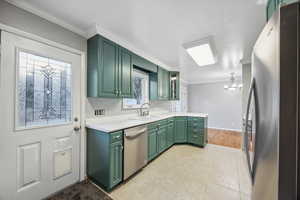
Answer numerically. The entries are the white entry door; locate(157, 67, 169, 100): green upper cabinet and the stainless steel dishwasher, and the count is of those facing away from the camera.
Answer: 0

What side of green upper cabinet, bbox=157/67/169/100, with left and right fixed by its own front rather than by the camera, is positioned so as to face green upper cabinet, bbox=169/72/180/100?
left

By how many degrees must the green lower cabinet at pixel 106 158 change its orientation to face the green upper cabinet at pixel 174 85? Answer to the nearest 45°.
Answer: approximately 90° to its left

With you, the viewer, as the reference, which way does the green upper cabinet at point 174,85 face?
facing the viewer

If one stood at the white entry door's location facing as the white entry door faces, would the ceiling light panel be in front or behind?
in front

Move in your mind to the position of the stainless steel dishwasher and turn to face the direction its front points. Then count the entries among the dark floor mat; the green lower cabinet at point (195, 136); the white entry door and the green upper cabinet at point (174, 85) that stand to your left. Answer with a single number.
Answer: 2

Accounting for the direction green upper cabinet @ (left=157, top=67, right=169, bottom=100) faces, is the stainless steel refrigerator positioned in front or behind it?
in front

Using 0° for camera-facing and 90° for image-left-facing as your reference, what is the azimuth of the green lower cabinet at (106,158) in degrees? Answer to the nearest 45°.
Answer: approximately 315°

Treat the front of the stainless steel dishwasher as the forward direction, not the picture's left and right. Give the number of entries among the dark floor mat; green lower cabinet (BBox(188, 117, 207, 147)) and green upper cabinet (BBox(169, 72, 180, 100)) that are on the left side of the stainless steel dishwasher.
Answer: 2

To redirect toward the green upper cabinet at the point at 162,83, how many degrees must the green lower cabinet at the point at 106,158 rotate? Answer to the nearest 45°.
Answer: approximately 90° to its left

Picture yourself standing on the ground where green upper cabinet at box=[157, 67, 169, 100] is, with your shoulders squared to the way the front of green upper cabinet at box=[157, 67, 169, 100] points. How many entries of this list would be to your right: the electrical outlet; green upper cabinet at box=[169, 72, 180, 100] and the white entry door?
2

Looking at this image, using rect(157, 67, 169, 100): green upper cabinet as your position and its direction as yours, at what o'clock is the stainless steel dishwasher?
The stainless steel dishwasher is roughly at 2 o'clock from the green upper cabinet.

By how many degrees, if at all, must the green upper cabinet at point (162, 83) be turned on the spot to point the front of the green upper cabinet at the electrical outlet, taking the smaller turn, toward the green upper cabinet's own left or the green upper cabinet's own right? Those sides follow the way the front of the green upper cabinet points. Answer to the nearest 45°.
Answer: approximately 90° to the green upper cabinet's own right
